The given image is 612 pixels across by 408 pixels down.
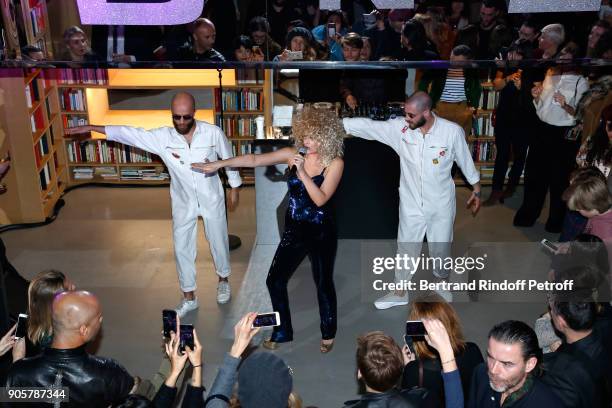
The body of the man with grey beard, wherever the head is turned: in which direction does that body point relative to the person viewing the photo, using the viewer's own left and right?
facing the viewer and to the left of the viewer

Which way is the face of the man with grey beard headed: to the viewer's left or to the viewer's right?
to the viewer's left

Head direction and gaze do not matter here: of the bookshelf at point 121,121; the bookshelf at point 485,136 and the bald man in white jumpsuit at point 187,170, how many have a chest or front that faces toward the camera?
3

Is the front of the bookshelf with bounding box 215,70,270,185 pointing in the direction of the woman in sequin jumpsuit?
yes

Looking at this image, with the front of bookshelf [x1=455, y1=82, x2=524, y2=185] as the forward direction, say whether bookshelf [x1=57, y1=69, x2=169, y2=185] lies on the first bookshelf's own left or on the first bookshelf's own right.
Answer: on the first bookshelf's own right

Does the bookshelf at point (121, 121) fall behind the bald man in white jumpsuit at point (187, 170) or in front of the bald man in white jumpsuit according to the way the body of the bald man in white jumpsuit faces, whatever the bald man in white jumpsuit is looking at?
behind

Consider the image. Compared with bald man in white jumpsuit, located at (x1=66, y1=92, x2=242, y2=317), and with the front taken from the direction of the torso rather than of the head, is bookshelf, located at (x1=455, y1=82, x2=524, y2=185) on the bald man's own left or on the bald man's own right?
on the bald man's own left

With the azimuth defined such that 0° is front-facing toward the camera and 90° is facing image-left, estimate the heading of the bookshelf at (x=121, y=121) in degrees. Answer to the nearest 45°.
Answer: approximately 0°

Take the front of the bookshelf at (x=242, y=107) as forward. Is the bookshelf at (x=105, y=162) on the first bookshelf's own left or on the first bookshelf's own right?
on the first bookshelf's own right

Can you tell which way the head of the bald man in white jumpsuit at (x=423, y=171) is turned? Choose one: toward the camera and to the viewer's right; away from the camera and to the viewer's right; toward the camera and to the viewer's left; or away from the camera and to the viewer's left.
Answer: toward the camera and to the viewer's left

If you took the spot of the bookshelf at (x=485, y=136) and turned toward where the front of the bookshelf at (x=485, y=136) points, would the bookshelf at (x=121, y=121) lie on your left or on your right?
on your right

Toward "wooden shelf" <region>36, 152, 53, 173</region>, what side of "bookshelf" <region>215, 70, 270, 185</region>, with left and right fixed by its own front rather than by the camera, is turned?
right

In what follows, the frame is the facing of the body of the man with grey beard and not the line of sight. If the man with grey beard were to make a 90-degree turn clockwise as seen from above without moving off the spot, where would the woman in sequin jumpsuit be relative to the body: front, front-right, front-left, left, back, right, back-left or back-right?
front
